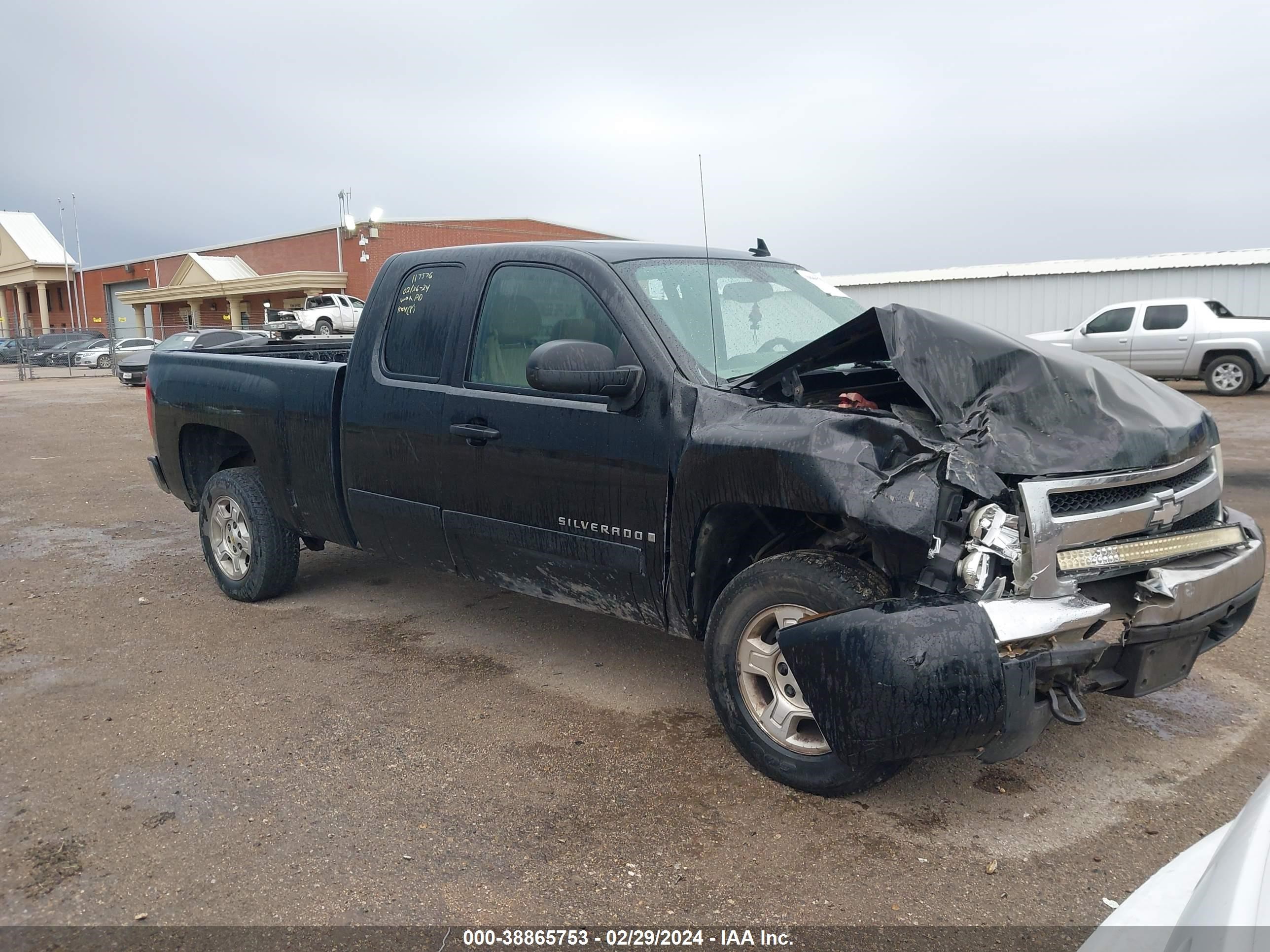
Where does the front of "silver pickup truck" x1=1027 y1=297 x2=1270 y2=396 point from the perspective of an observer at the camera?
facing to the left of the viewer

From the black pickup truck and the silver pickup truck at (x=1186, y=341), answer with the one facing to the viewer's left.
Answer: the silver pickup truck

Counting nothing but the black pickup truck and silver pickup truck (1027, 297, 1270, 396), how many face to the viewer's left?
1

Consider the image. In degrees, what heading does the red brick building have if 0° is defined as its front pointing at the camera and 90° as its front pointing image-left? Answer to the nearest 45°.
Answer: approximately 45°

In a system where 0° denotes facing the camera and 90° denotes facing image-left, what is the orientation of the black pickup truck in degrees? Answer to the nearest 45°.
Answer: approximately 315°

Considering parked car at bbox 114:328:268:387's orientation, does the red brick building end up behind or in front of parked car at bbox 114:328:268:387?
behind
